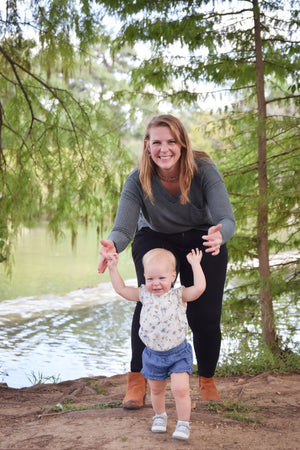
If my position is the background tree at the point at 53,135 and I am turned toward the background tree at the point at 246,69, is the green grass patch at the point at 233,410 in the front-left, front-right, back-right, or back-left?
front-right

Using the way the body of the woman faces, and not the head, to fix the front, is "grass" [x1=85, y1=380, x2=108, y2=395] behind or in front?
behind

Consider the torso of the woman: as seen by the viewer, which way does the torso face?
toward the camera

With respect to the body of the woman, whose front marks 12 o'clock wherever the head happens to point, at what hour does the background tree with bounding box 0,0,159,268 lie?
The background tree is roughly at 5 o'clock from the woman.

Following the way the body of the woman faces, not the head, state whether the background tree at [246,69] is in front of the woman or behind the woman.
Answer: behind

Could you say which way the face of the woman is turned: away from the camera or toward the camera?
toward the camera
